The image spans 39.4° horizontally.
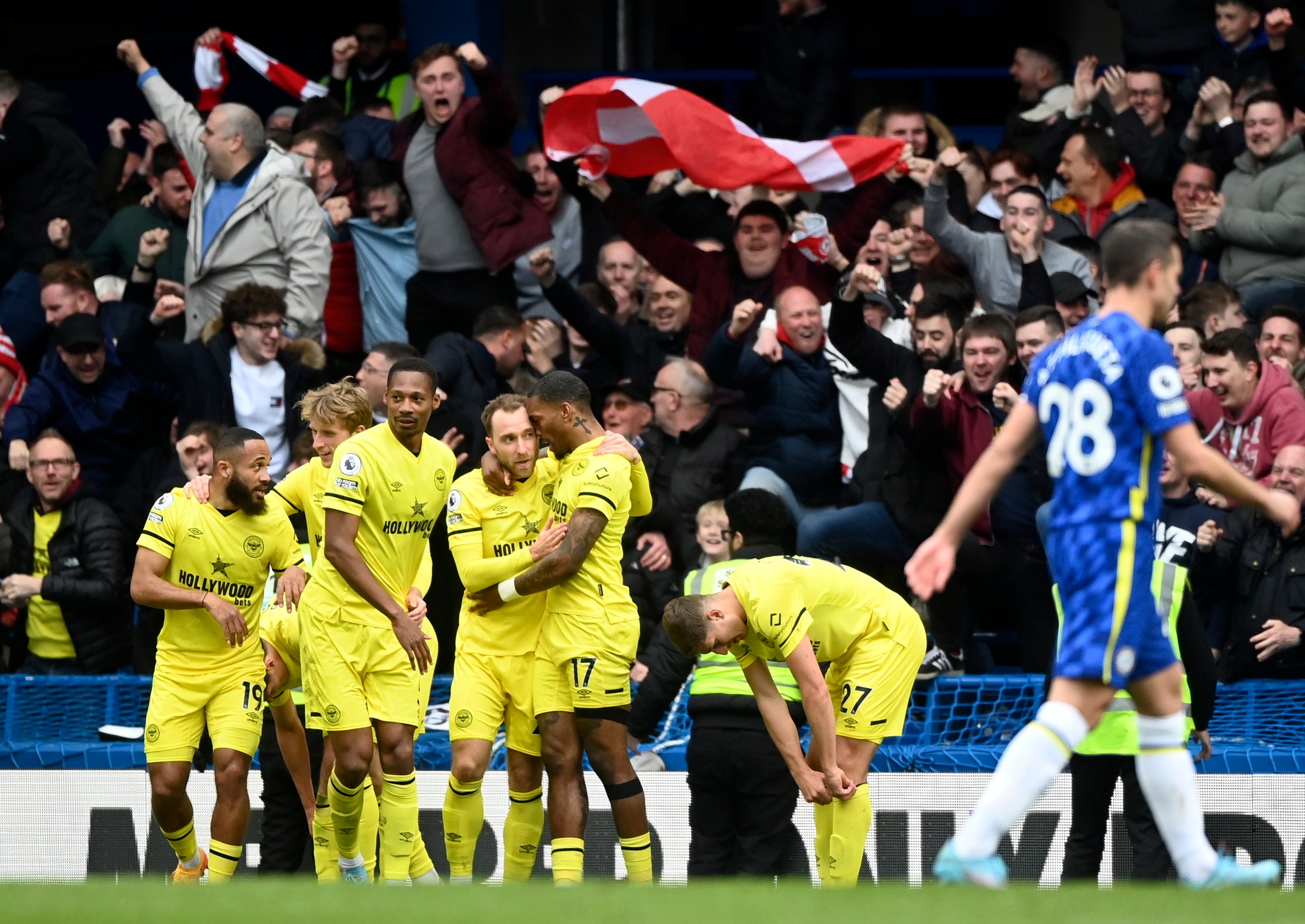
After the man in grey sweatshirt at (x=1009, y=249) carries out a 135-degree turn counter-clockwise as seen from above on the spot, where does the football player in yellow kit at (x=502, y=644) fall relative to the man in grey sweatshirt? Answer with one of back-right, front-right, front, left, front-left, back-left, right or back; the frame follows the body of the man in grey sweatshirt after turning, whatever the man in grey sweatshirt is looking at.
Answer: back

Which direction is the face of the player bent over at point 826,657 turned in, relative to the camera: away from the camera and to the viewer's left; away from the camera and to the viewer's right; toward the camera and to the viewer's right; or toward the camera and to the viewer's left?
toward the camera and to the viewer's left

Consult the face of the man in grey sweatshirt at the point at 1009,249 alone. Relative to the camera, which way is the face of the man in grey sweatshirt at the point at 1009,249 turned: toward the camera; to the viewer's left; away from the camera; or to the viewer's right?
toward the camera

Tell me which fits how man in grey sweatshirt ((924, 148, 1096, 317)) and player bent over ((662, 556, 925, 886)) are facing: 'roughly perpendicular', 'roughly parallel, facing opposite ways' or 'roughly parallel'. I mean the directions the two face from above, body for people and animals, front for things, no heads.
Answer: roughly perpendicular

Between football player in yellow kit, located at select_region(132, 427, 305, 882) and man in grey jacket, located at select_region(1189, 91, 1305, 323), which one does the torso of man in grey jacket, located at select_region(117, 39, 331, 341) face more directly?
the football player in yellow kit

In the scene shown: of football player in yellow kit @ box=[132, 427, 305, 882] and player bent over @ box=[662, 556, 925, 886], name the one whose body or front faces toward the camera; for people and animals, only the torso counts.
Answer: the football player in yellow kit

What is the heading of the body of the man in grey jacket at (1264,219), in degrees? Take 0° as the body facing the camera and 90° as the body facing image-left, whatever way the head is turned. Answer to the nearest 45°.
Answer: approximately 45°

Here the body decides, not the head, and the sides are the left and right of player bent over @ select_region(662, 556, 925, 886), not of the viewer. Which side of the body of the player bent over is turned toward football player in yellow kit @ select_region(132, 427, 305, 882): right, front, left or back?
front

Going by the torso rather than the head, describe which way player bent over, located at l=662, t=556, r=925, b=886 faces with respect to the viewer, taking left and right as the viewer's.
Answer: facing to the left of the viewer

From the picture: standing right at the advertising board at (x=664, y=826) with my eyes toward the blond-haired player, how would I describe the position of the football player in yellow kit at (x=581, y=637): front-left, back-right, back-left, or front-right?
front-left

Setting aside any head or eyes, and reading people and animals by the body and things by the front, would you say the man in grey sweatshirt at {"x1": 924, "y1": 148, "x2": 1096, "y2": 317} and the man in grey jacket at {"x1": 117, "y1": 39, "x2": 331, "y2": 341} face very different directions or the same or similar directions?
same or similar directions

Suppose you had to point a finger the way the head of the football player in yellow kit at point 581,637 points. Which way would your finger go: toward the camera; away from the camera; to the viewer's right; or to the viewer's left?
to the viewer's left

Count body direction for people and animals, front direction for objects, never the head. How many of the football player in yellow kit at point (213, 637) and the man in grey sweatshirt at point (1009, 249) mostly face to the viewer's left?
0

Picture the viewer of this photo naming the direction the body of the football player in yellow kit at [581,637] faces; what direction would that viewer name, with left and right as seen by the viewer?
facing the viewer and to the left of the viewer
